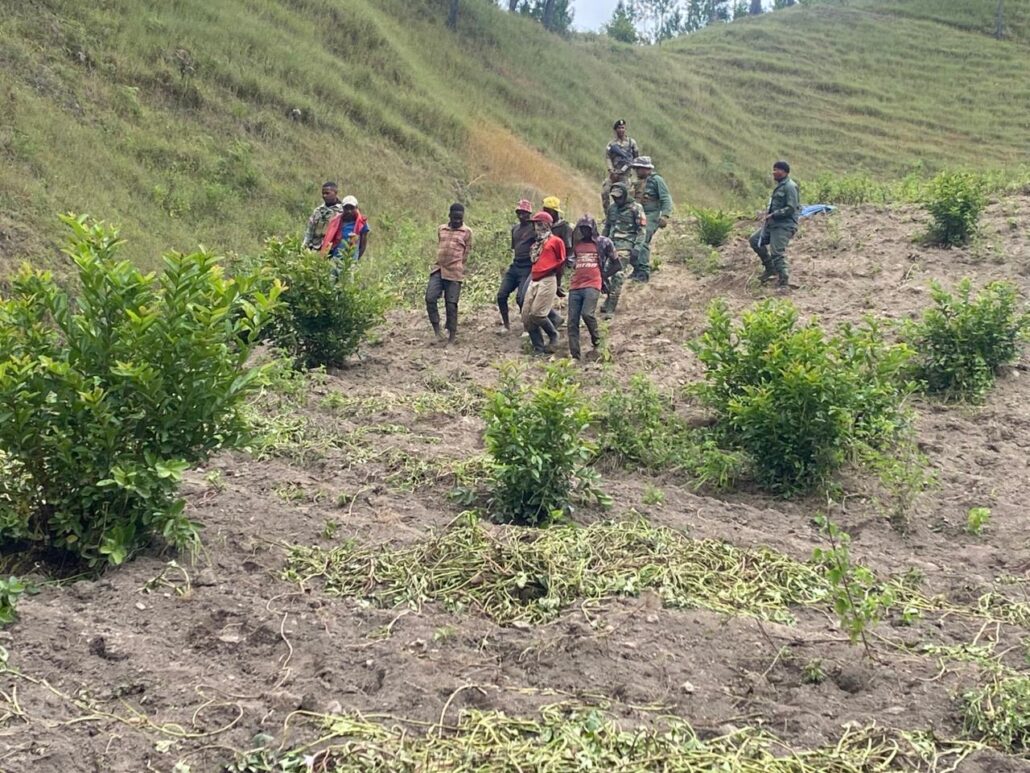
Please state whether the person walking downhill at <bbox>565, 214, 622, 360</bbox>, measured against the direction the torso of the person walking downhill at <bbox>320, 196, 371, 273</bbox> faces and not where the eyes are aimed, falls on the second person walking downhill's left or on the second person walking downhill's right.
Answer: on the second person walking downhill's left

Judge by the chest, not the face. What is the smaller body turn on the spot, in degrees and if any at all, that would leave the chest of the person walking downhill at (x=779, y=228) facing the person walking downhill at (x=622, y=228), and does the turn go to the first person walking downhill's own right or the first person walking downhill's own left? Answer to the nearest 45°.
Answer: approximately 45° to the first person walking downhill's own right

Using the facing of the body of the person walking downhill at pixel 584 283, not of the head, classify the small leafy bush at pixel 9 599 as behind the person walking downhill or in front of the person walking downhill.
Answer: in front

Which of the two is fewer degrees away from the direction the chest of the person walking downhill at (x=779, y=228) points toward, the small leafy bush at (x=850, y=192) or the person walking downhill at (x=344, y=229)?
the person walking downhill

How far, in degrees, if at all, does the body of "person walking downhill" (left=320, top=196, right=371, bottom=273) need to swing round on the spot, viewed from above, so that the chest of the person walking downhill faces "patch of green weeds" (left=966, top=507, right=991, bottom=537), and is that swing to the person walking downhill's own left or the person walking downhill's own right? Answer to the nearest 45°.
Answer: approximately 45° to the person walking downhill's own left

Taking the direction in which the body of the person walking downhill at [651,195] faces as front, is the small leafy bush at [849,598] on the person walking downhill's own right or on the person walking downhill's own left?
on the person walking downhill's own left

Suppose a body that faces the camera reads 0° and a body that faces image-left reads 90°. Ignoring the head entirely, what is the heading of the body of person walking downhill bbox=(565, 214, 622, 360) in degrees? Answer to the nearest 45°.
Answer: approximately 0°

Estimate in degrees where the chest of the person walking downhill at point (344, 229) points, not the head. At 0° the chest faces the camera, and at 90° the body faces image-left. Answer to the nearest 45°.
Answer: approximately 0°

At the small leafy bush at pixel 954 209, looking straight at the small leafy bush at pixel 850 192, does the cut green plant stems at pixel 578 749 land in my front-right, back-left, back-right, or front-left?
back-left

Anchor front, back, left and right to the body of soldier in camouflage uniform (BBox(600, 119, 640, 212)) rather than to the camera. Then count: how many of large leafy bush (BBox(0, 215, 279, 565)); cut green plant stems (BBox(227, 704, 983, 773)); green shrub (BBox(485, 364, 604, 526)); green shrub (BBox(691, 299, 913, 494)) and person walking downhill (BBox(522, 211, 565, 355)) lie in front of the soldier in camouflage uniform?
5

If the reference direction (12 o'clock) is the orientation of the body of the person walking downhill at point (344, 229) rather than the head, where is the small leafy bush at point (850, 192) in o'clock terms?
The small leafy bush is roughly at 8 o'clock from the person walking downhill.
